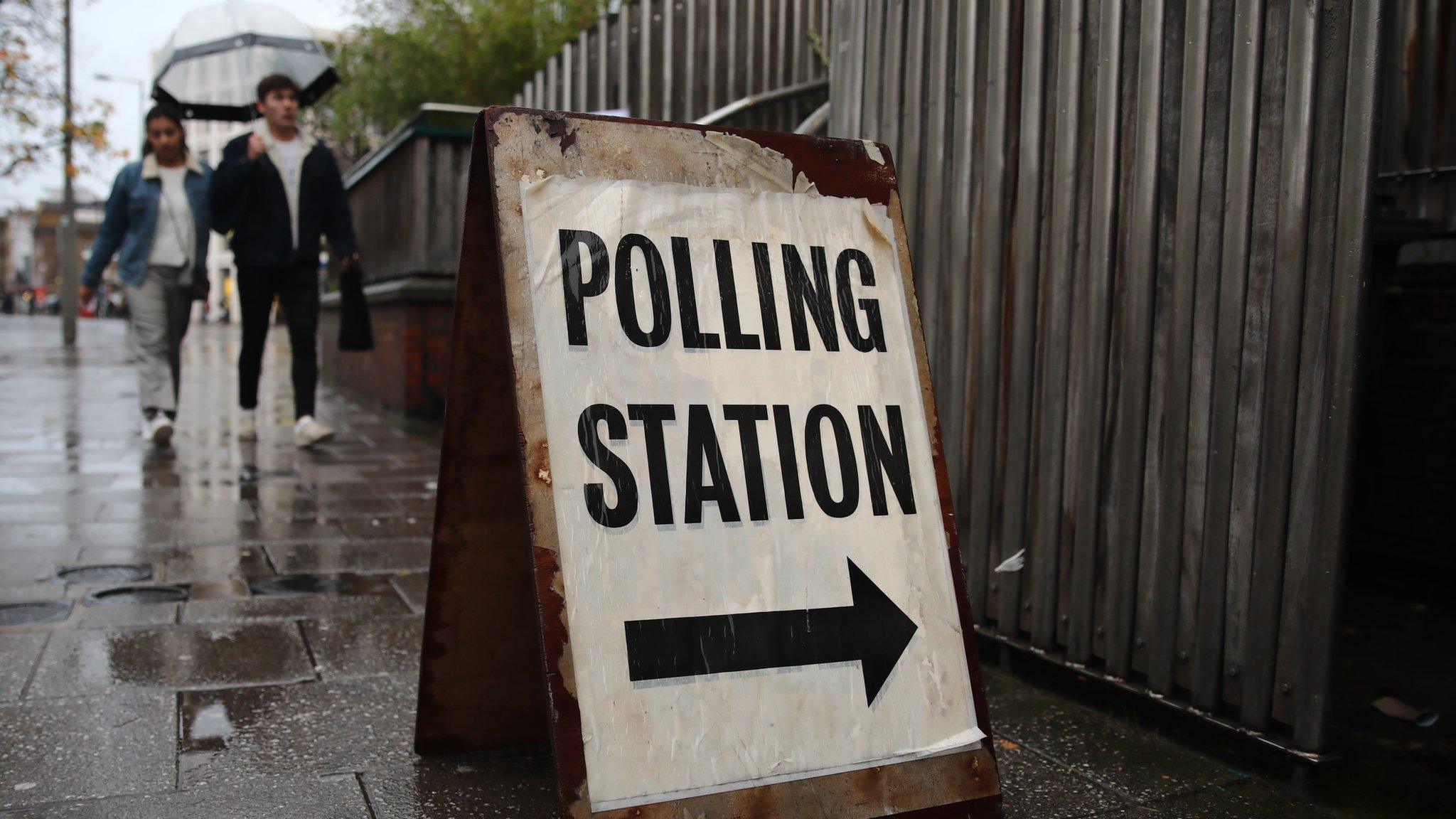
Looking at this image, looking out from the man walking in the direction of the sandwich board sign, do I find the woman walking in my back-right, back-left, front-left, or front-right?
back-right

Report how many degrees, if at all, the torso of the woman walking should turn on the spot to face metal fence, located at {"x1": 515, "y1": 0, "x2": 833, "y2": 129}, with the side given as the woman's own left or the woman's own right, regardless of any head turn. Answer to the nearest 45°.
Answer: approximately 45° to the woman's own left

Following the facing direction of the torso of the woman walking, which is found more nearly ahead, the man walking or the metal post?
the man walking

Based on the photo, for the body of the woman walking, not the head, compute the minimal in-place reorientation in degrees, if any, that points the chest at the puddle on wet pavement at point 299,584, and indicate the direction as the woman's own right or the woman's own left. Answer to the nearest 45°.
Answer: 0° — they already face it

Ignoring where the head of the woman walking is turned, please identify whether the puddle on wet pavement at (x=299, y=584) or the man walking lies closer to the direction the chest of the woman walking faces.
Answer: the puddle on wet pavement

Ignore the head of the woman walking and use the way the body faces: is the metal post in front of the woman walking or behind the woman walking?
behind

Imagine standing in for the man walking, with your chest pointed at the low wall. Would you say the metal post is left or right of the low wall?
left

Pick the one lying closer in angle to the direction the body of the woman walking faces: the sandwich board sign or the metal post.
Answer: the sandwich board sign

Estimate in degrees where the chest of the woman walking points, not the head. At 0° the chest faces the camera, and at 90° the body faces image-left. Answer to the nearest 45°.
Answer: approximately 0°

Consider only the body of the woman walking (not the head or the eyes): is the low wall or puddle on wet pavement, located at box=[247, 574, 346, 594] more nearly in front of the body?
the puddle on wet pavement

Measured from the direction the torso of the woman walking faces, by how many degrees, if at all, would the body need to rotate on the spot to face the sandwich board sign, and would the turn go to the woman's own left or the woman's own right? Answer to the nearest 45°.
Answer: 0° — they already face it

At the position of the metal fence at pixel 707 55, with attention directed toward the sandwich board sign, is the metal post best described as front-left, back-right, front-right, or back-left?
back-right

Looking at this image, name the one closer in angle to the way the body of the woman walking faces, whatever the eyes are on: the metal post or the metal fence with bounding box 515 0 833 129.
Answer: the metal fence

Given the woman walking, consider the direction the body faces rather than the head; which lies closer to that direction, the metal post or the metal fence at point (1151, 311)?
the metal fence

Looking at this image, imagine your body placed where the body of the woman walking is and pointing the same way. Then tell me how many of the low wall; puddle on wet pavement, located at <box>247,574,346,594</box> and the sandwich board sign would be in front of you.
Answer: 2
